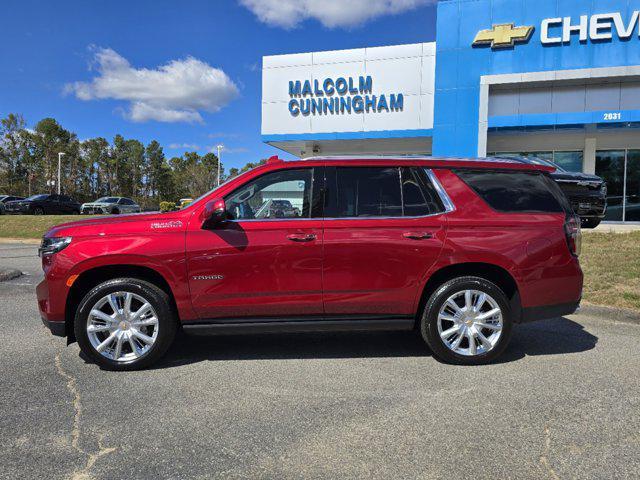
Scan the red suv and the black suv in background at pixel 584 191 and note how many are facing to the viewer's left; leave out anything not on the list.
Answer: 1

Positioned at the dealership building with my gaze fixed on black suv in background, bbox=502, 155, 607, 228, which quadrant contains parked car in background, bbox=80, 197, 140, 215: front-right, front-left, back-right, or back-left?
back-right

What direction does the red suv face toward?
to the viewer's left

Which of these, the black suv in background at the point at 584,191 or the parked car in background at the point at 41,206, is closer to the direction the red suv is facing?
the parked car in background

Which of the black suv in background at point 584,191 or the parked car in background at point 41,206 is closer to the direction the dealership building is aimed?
the black suv in background
